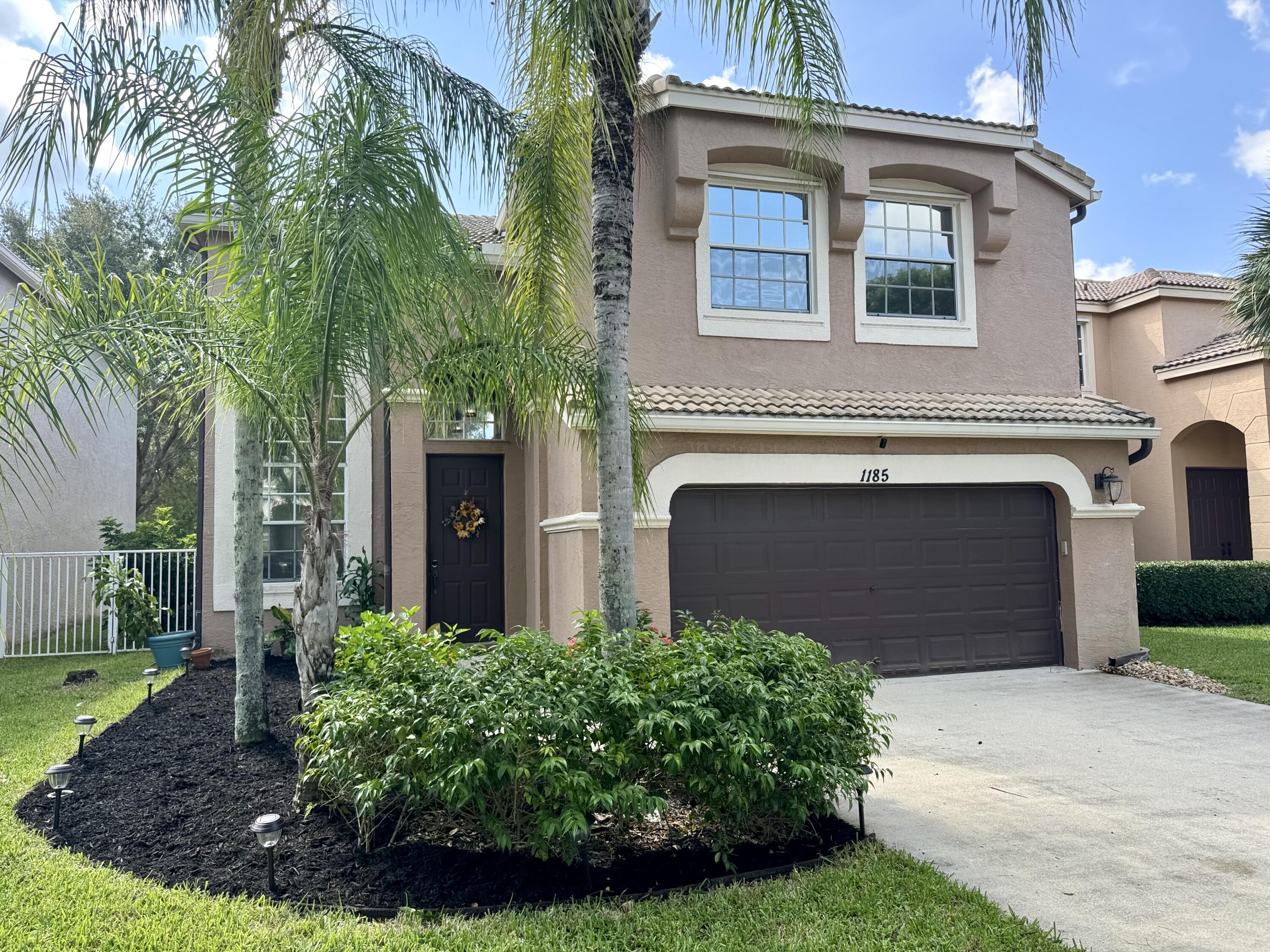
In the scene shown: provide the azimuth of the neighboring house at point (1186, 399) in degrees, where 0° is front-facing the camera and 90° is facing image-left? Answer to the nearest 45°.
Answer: approximately 0°

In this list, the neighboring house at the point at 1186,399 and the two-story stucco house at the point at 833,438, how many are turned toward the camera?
2

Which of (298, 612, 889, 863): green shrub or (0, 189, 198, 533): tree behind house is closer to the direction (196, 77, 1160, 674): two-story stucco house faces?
the green shrub

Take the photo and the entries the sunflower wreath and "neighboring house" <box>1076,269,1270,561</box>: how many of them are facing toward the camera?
2

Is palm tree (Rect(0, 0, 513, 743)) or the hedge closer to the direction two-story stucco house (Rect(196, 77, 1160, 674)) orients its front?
the palm tree

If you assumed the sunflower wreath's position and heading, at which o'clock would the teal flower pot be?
The teal flower pot is roughly at 3 o'clock from the sunflower wreath.

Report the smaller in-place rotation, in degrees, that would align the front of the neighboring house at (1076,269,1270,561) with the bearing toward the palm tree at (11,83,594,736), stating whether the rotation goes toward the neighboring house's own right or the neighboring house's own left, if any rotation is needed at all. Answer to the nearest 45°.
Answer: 0° — it already faces it

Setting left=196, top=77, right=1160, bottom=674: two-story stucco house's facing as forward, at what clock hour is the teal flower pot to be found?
The teal flower pot is roughly at 3 o'clock from the two-story stucco house.
